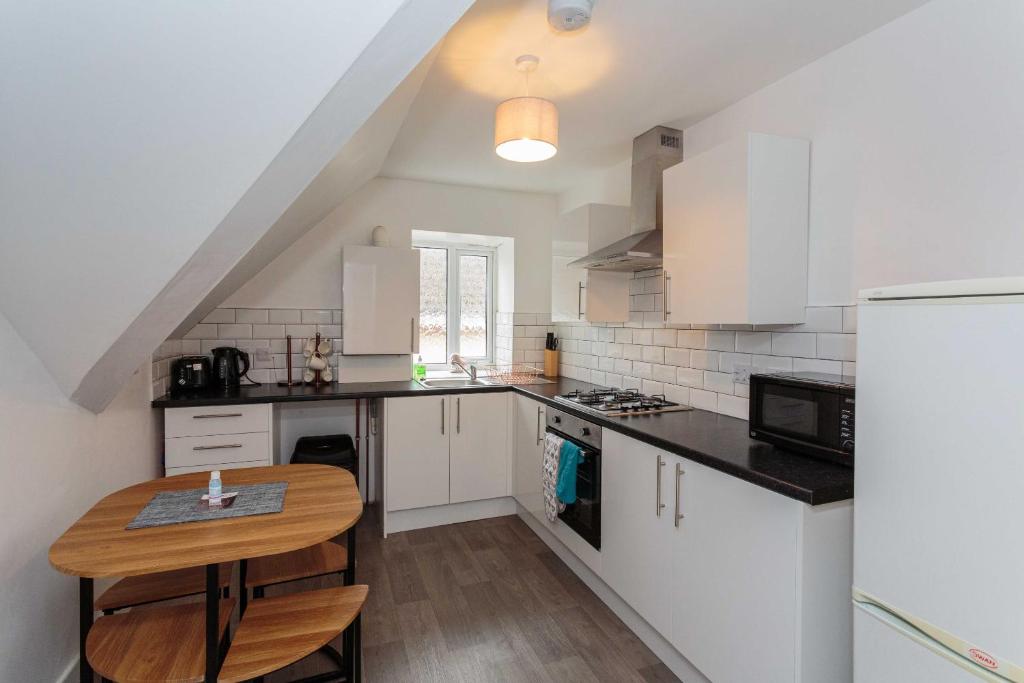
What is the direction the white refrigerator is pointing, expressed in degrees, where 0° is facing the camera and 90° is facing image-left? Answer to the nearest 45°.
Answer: approximately 45°

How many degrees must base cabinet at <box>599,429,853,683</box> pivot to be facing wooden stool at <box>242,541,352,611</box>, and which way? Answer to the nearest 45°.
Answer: approximately 45° to its right

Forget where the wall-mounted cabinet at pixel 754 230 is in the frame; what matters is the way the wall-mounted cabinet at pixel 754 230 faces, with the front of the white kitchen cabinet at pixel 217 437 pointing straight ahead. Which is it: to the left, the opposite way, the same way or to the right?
to the right

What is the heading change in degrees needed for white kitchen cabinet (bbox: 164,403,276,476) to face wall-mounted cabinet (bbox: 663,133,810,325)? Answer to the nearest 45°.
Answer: approximately 45° to its left

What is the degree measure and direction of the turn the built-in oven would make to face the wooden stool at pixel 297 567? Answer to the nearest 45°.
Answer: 0° — it already faces it

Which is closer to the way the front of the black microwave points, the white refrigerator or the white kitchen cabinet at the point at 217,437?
the white kitchen cabinet

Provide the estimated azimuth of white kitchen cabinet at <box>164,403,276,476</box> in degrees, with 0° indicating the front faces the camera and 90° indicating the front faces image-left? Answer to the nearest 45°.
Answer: approximately 0°

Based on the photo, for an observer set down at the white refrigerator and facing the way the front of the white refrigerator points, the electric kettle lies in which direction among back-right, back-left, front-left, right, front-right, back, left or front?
front-right

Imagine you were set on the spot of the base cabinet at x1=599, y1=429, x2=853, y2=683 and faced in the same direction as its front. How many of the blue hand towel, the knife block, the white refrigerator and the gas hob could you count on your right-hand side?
3

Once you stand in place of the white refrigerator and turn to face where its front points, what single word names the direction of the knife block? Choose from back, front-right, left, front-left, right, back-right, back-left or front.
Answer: right

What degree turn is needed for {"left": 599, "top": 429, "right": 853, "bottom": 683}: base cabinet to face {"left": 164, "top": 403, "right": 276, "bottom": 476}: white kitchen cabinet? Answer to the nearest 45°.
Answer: approximately 45° to its right

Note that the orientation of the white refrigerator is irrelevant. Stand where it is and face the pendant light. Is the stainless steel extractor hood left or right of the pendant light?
right

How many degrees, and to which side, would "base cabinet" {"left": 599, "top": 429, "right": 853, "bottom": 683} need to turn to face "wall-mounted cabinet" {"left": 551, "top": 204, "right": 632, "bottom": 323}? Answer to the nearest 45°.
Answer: approximately 90° to its right
